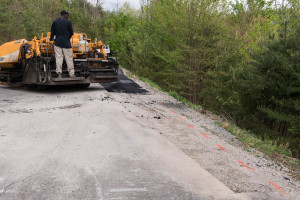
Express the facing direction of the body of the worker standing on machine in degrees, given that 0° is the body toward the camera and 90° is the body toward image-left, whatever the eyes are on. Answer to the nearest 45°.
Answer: approximately 180°
